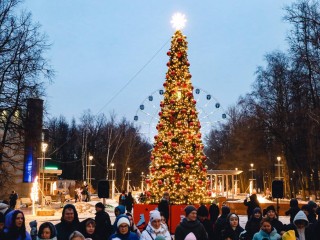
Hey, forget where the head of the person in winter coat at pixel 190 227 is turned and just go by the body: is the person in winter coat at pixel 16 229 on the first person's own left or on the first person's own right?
on the first person's own right

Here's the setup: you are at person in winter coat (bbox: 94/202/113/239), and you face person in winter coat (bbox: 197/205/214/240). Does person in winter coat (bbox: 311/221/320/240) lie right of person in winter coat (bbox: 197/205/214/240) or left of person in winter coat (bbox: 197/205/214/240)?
right

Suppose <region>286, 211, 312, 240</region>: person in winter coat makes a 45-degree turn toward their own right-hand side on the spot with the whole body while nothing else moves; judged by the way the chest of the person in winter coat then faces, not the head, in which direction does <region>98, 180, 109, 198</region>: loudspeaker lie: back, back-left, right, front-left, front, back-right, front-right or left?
right

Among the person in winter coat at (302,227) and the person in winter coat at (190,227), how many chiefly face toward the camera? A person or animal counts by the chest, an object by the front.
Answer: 2

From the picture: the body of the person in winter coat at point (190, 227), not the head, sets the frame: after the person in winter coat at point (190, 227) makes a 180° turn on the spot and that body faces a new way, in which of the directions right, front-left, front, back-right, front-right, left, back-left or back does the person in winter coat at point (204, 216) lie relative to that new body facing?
front

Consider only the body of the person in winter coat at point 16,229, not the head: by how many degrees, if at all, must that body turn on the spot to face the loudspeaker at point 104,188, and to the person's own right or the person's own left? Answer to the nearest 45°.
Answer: approximately 135° to the person's own left

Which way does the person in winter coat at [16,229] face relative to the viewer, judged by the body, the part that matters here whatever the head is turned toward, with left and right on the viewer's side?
facing the viewer and to the right of the viewer

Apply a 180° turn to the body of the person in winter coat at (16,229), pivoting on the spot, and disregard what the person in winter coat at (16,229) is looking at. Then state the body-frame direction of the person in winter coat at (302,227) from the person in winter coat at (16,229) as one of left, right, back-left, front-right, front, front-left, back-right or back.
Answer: back-right

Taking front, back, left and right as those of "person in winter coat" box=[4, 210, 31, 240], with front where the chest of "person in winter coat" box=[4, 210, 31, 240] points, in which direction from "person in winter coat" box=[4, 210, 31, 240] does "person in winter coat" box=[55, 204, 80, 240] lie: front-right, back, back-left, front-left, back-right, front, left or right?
front-left

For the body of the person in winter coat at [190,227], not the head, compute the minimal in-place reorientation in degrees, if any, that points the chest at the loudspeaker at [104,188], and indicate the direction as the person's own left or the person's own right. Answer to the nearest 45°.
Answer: approximately 180°
